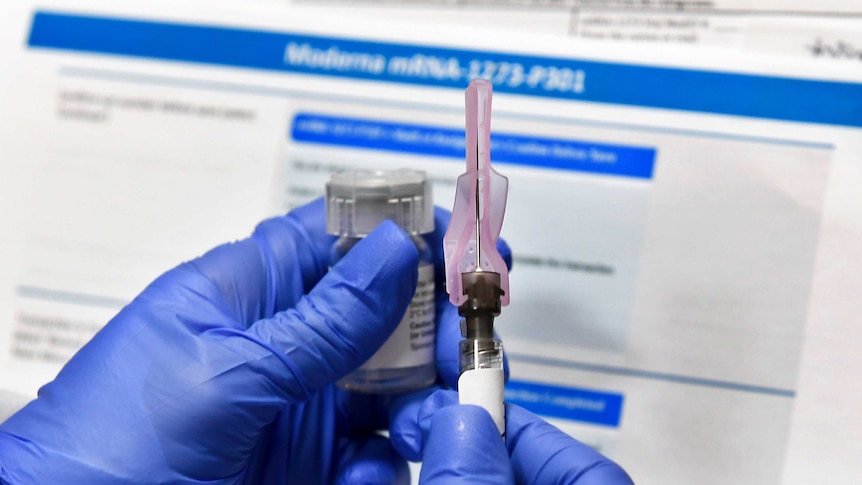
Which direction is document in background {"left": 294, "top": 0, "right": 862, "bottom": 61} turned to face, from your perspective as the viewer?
facing the viewer

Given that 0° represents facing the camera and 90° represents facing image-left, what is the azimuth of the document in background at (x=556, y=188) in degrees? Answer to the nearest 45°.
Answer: approximately 0°
